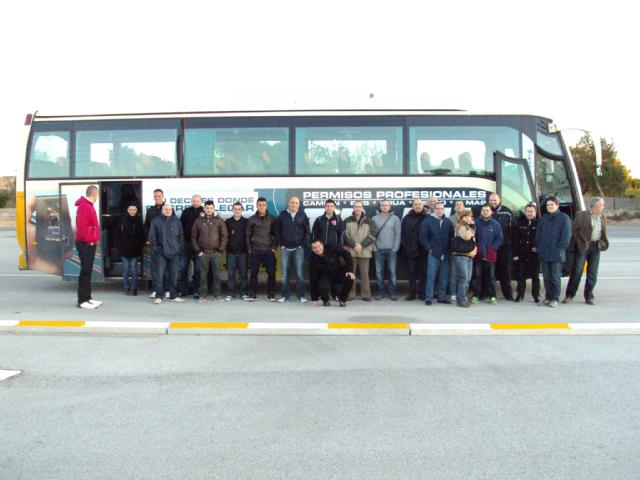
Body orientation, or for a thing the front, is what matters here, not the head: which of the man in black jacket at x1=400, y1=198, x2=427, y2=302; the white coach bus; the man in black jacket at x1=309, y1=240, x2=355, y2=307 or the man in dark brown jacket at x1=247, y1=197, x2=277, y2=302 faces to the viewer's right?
the white coach bus

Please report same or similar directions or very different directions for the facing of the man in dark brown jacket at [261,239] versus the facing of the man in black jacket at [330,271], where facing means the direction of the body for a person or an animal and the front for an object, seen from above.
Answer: same or similar directions

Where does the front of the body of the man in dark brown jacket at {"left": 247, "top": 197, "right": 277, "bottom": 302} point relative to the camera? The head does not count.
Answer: toward the camera

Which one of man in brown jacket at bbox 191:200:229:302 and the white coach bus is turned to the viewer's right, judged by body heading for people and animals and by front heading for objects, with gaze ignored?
the white coach bus

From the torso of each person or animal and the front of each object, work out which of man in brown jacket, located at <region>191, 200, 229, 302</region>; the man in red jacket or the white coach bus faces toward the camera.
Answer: the man in brown jacket

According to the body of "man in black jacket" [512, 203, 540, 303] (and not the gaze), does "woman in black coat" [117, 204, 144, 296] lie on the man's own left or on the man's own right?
on the man's own right

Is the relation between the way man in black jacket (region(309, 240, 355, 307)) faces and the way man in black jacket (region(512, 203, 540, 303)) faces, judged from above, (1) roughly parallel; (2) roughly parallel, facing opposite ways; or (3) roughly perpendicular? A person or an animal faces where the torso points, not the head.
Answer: roughly parallel

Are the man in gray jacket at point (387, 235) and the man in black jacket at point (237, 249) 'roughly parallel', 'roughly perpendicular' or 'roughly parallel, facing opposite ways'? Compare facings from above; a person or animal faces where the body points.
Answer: roughly parallel

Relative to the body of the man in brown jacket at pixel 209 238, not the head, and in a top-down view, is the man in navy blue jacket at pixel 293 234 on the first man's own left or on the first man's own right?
on the first man's own left

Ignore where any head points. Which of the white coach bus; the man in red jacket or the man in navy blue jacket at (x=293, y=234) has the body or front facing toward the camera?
the man in navy blue jacket

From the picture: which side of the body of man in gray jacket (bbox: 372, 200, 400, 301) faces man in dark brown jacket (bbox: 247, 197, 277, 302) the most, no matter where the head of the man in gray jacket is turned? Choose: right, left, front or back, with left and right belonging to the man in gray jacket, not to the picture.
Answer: right

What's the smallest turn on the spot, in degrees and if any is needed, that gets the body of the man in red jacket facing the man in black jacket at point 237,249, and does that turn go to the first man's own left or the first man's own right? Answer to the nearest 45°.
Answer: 0° — they already face them

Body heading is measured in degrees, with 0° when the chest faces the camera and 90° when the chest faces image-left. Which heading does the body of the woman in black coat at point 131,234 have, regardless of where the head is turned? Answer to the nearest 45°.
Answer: approximately 0°

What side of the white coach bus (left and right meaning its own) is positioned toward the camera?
right

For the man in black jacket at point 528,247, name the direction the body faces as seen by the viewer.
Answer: toward the camera
